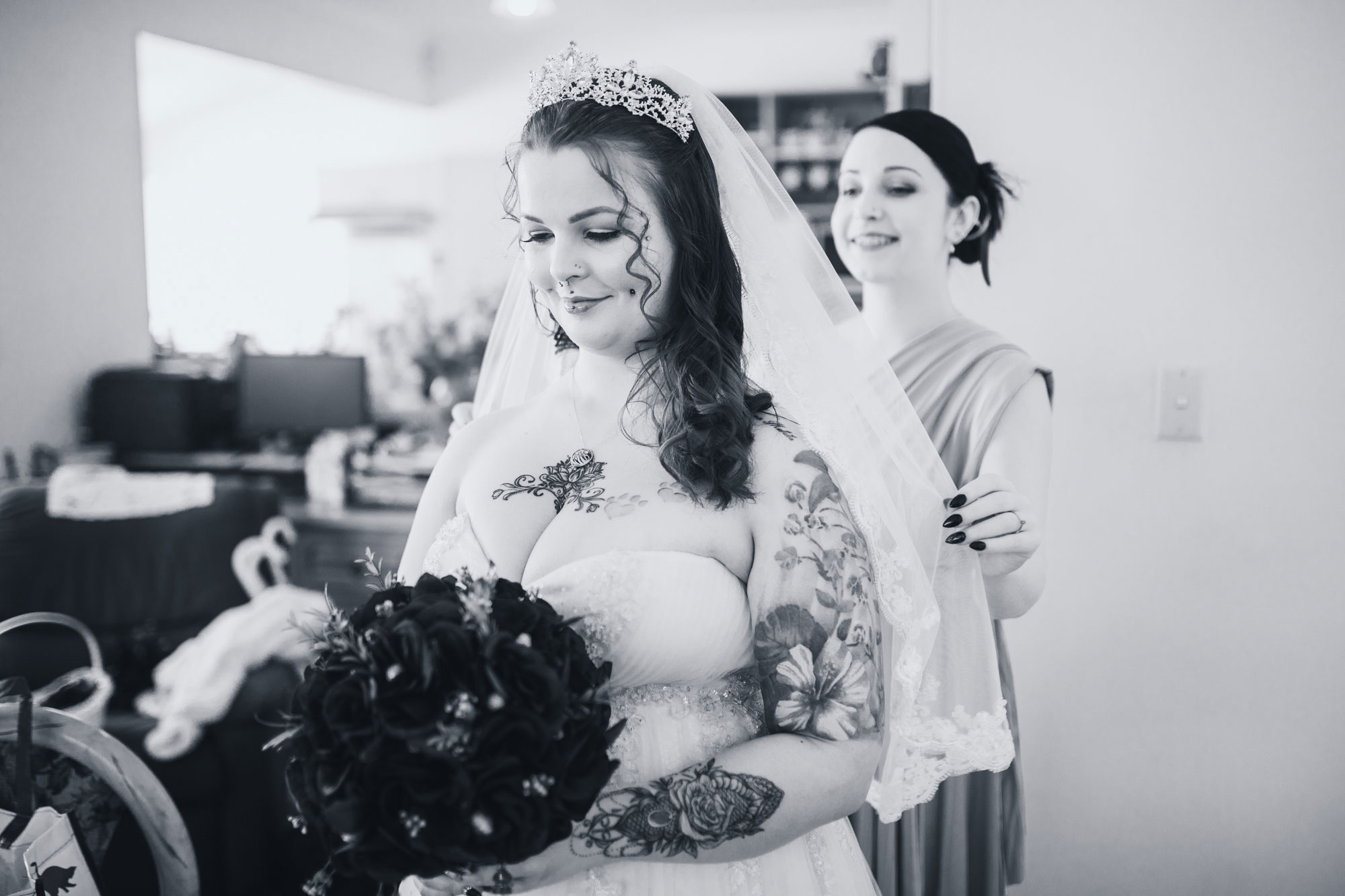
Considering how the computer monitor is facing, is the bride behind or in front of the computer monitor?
in front

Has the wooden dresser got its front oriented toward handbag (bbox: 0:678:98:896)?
yes

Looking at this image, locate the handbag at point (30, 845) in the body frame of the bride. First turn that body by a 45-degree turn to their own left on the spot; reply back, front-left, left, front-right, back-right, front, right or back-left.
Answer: right

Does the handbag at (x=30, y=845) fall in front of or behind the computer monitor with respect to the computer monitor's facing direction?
in front

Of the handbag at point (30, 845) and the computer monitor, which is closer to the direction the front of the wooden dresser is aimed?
the handbag

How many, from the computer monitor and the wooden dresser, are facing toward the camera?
2

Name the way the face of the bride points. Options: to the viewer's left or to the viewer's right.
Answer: to the viewer's left

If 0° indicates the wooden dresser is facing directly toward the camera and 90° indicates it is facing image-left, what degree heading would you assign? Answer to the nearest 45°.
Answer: approximately 0°

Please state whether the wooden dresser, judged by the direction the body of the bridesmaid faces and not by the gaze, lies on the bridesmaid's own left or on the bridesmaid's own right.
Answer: on the bridesmaid's own right
